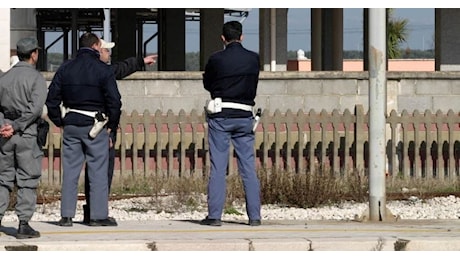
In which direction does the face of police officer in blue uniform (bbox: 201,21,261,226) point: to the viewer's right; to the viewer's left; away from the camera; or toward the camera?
away from the camera

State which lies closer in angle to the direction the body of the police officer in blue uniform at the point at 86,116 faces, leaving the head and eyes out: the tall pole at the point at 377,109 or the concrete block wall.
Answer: the concrete block wall

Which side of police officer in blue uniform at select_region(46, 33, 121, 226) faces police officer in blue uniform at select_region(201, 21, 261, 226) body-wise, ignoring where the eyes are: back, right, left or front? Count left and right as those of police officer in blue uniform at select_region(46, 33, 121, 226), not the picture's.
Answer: right

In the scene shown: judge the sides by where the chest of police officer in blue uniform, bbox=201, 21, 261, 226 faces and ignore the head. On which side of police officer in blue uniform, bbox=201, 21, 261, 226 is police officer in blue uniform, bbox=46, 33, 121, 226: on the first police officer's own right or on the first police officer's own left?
on the first police officer's own left

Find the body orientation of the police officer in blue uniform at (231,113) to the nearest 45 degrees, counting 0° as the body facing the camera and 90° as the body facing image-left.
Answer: approximately 180°

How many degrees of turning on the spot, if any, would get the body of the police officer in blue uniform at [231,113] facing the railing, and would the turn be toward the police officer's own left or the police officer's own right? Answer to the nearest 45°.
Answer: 0° — they already face it

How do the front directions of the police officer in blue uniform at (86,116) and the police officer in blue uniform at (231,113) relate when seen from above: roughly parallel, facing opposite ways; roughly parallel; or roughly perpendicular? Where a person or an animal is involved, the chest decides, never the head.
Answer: roughly parallel

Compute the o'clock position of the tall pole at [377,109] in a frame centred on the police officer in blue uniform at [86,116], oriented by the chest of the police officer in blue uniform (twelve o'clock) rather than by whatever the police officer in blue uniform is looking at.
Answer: The tall pole is roughly at 3 o'clock from the police officer in blue uniform.

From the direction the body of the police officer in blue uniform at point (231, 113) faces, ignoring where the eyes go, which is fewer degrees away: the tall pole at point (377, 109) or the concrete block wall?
the concrete block wall

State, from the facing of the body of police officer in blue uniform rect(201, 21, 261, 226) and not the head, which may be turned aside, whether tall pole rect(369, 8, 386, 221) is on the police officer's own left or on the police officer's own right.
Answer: on the police officer's own right

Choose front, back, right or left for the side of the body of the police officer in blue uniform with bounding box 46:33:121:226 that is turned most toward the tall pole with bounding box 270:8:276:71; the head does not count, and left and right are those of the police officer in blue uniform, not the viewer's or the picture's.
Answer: front

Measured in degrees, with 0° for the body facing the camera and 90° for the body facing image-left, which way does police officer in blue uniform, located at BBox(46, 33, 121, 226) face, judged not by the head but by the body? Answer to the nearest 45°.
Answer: approximately 180°

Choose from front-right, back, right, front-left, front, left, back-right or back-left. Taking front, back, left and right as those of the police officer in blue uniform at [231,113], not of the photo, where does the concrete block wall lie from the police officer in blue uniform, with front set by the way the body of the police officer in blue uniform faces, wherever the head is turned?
front

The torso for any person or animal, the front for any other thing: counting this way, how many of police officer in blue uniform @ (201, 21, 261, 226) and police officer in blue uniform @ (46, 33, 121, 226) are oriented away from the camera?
2

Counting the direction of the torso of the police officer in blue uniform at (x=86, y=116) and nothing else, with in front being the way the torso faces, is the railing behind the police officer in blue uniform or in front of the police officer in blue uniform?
in front
